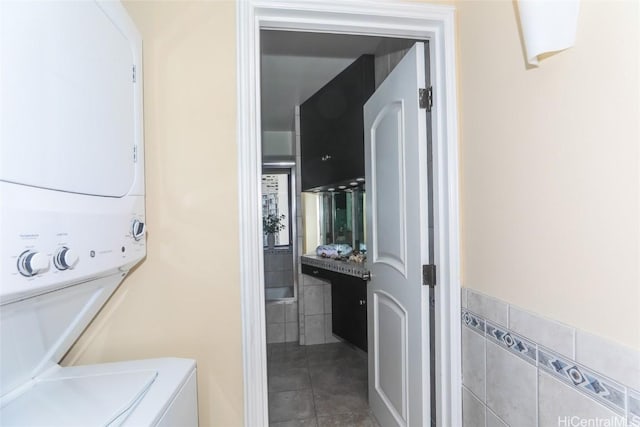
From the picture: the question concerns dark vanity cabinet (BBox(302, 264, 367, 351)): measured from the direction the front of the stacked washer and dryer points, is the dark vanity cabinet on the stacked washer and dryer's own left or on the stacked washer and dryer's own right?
on the stacked washer and dryer's own left

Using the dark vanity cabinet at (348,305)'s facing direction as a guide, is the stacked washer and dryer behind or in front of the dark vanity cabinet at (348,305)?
in front

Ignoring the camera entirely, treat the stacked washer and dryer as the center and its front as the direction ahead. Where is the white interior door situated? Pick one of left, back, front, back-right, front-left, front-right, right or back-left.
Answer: front-left

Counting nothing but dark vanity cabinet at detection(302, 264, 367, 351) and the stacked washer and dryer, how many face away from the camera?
0

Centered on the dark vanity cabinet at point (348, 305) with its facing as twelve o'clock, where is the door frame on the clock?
The door frame is roughly at 10 o'clock from the dark vanity cabinet.

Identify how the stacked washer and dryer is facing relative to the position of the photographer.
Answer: facing the viewer and to the right of the viewer

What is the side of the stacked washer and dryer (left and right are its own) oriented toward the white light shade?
front

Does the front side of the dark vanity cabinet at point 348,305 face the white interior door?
no

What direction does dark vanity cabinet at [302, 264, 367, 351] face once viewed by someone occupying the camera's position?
facing the viewer and to the left of the viewer
